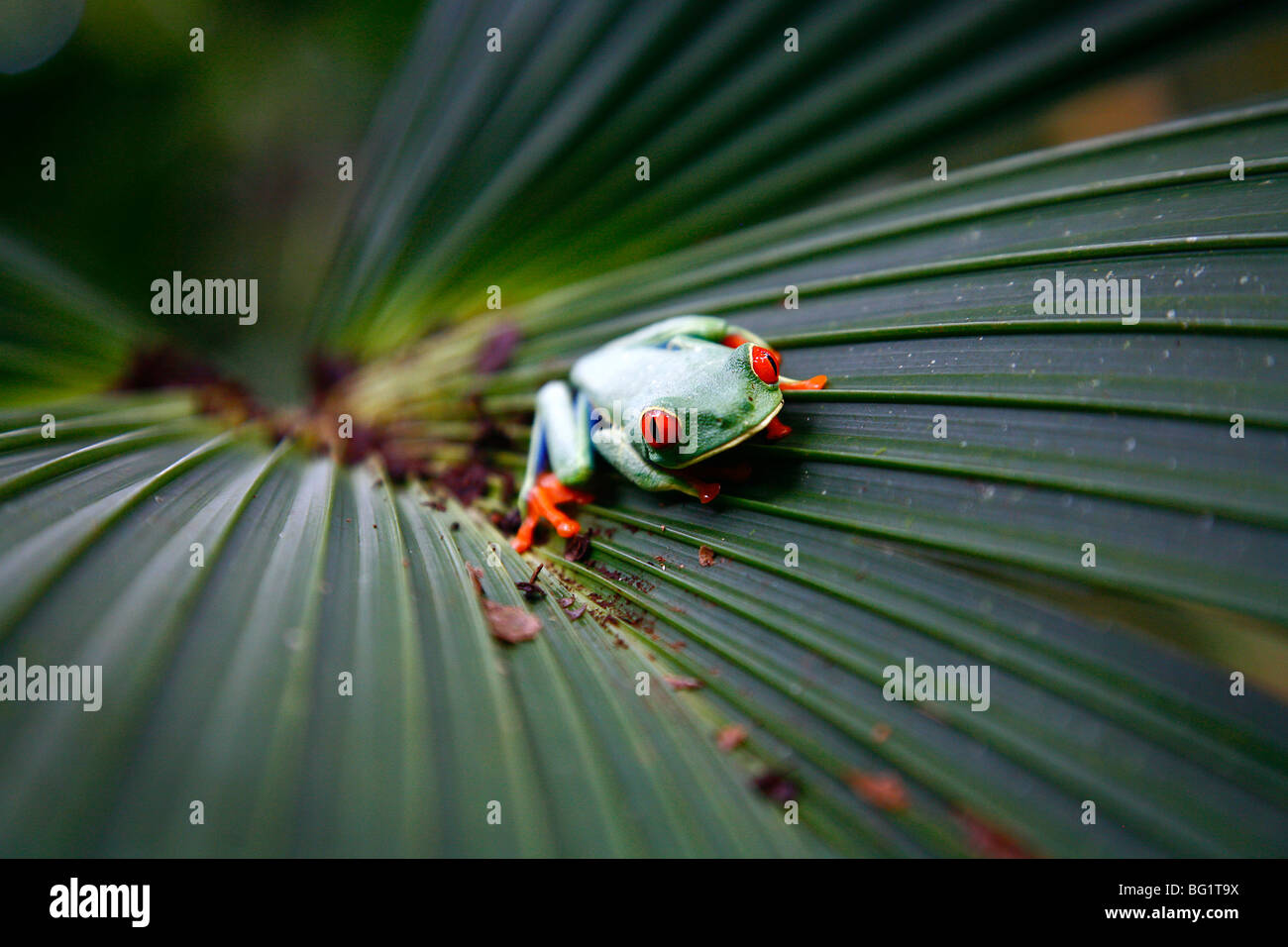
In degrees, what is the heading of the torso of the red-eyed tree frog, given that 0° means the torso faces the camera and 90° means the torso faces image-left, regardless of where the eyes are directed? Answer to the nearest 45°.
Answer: approximately 315°

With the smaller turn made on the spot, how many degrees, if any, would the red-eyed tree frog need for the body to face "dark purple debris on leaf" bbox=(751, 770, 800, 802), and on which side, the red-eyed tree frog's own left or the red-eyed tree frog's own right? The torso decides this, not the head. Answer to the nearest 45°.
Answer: approximately 45° to the red-eyed tree frog's own right

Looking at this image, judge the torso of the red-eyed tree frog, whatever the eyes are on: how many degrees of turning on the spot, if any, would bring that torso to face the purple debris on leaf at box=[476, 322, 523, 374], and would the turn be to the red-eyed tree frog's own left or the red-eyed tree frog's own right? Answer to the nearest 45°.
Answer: approximately 180°
